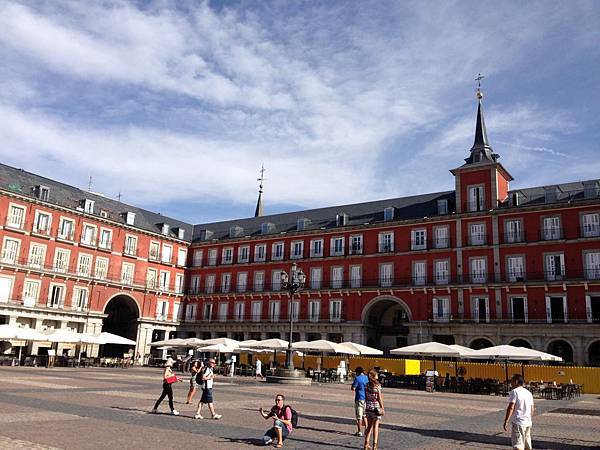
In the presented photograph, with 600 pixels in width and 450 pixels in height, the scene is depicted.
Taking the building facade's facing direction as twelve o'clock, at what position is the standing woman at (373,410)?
The standing woman is roughly at 11 o'clock from the building facade.

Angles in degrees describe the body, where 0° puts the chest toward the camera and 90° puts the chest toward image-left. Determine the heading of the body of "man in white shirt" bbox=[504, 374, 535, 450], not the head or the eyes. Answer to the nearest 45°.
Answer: approximately 135°

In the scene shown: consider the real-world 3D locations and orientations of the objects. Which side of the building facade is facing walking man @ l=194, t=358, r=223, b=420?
front

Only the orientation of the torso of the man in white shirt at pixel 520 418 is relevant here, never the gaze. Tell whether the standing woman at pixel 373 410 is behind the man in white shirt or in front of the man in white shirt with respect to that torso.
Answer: in front

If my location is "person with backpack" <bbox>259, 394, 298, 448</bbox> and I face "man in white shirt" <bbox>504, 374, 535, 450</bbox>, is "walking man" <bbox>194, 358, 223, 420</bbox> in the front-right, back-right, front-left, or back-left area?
back-left

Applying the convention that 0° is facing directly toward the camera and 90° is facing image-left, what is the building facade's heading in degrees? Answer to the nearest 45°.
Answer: approximately 45°

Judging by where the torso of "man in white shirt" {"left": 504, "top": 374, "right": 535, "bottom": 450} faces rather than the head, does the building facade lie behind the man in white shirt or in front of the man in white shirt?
in front
